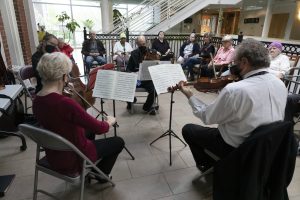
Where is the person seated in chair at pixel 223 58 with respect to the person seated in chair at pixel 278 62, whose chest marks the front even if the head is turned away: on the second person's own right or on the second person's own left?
on the second person's own right

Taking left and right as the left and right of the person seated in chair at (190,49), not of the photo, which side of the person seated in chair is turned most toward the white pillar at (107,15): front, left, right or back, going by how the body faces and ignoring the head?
right

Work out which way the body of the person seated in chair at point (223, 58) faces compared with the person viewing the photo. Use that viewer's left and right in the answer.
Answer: facing the viewer and to the left of the viewer

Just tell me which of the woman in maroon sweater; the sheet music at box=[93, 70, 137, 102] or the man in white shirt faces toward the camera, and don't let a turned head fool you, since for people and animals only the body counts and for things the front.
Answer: the sheet music

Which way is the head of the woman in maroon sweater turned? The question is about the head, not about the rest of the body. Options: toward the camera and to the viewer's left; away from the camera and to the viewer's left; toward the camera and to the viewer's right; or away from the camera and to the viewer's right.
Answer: away from the camera and to the viewer's right

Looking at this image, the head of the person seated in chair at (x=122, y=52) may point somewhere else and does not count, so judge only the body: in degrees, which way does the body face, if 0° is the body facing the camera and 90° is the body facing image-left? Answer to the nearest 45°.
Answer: approximately 0°

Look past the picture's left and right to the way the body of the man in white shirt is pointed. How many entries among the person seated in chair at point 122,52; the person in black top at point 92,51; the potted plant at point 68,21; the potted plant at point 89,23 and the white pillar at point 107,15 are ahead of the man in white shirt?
5

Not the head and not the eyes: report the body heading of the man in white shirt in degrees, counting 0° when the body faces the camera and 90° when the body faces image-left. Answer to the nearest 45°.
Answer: approximately 135°

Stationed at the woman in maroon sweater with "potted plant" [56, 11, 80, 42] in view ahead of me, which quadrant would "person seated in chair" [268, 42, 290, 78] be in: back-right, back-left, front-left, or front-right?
front-right

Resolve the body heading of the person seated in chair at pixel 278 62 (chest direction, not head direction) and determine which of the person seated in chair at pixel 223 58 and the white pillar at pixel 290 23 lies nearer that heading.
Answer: the person seated in chair

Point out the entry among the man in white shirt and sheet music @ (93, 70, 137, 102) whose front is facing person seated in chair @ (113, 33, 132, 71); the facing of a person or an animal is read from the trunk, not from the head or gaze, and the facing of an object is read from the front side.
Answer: the man in white shirt

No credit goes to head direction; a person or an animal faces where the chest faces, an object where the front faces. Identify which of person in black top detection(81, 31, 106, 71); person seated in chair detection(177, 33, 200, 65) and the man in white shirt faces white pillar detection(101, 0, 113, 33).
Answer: the man in white shirt

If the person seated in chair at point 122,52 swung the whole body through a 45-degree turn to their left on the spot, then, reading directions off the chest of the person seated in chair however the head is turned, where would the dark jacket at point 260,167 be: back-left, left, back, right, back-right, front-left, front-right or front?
front-right

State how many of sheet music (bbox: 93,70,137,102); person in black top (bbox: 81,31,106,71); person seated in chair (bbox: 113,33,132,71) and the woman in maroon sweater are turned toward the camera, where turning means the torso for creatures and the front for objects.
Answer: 3

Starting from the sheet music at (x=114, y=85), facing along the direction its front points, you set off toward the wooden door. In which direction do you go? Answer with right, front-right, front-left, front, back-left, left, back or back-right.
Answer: back-left

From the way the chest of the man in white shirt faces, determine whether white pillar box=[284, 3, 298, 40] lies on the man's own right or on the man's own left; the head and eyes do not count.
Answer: on the man's own right

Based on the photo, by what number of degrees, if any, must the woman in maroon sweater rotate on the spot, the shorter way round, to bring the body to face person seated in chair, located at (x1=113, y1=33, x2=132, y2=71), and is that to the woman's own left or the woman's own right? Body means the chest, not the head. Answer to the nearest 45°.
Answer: approximately 45° to the woman's own left

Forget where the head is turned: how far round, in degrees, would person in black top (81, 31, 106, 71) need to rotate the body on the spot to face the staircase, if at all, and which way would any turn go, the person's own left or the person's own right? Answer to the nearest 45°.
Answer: approximately 135° to the person's own left
